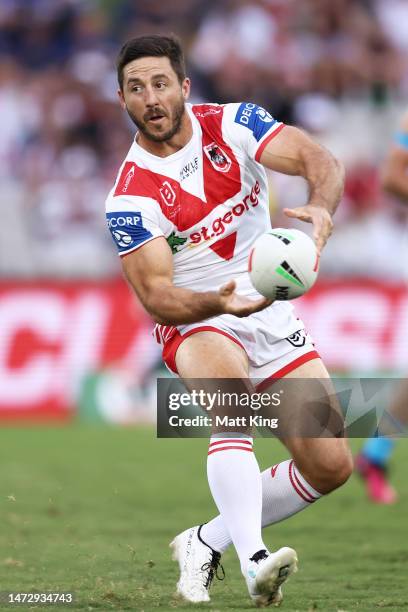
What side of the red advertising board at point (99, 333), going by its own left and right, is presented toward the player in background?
front

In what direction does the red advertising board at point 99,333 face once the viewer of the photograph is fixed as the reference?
facing the viewer

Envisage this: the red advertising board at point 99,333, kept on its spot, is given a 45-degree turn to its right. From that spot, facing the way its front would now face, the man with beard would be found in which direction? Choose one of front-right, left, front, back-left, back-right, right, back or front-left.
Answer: front-left

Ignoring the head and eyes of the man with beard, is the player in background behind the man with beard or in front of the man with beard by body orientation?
behind
